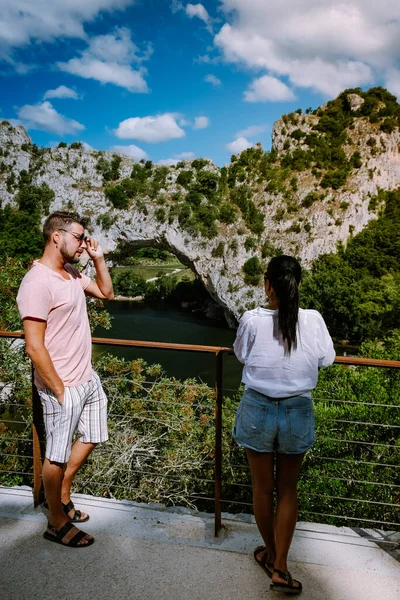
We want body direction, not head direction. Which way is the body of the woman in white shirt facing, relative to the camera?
away from the camera

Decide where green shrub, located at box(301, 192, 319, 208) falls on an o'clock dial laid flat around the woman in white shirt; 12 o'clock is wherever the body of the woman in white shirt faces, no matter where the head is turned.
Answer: The green shrub is roughly at 12 o'clock from the woman in white shirt.

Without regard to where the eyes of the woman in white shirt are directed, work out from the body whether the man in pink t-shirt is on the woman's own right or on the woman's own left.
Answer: on the woman's own left

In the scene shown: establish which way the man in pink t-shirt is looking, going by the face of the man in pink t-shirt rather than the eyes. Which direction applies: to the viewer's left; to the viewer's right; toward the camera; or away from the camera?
to the viewer's right

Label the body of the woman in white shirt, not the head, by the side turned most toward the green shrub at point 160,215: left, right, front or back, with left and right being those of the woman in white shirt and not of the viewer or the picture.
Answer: front

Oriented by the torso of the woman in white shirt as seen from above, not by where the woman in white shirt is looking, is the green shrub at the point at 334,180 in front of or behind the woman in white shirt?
in front

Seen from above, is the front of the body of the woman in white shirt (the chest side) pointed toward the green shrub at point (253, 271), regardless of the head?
yes

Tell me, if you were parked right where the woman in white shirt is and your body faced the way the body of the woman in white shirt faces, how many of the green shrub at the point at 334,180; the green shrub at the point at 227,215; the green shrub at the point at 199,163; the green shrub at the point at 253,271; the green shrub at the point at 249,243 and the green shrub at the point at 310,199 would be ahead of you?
6

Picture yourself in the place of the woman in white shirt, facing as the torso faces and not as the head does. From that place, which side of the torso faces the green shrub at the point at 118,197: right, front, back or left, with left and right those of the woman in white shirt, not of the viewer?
front
